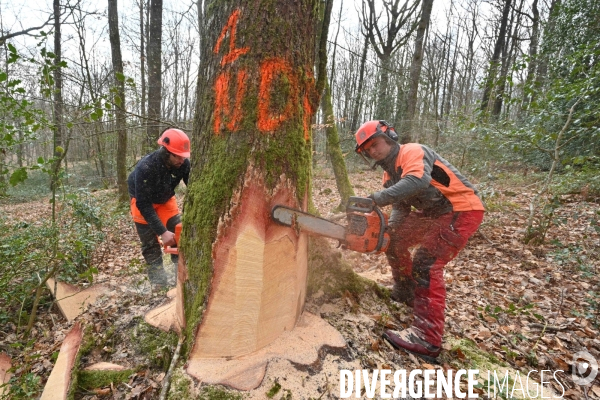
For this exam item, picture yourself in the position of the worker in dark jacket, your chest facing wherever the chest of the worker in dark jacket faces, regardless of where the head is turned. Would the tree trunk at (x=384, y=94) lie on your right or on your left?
on your left

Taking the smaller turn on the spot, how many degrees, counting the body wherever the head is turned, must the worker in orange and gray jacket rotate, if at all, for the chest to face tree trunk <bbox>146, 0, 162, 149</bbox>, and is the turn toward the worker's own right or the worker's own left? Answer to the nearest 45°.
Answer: approximately 45° to the worker's own right

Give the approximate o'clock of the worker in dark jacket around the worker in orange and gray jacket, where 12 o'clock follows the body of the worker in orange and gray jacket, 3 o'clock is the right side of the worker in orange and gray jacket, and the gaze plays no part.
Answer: The worker in dark jacket is roughly at 12 o'clock from the worker in orange and gray jacket.

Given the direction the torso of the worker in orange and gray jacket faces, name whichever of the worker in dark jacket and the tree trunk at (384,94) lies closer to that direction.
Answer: the worker in dark jacket

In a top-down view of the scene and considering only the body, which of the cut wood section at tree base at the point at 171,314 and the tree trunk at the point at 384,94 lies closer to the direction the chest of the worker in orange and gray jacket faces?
the cut wood section at tree base

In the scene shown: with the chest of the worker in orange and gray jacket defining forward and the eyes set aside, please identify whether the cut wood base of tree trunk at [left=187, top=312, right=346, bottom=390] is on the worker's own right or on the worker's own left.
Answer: on the worker's own left

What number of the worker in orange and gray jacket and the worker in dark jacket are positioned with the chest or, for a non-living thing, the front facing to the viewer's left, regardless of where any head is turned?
1

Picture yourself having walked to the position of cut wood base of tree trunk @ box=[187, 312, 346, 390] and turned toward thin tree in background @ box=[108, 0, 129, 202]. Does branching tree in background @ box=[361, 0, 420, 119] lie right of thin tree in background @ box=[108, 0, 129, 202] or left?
right

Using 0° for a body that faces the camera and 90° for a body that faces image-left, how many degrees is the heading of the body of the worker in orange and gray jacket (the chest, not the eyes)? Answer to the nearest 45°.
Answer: approximately 90°

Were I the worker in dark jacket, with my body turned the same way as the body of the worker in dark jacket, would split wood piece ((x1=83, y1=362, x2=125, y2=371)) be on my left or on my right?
on my right

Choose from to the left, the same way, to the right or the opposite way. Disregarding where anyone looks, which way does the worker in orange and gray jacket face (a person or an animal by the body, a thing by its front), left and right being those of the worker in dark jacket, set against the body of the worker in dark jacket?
the opposite way
